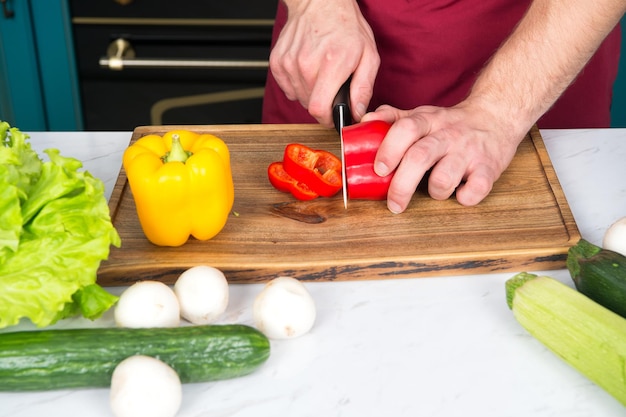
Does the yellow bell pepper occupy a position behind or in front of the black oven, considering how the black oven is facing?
in front

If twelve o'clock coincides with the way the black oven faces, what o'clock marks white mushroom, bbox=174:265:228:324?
The white mushroom is roughly at 12 o'clock from the black oven.

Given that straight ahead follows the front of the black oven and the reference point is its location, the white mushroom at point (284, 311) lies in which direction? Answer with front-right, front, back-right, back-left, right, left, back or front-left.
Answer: front

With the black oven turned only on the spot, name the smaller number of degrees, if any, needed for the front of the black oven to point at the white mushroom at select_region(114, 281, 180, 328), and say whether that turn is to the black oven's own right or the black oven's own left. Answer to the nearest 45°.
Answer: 0° — it already faces it

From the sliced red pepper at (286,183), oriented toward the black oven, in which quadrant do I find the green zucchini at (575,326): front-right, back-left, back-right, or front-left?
back-right

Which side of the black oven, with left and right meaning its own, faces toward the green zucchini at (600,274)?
front

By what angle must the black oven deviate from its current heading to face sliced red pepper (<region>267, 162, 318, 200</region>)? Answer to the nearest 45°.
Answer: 0° — it already faces it

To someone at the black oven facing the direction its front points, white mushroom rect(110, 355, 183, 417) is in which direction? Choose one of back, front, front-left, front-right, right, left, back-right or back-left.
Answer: front

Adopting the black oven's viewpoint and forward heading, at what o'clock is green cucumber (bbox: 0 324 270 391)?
The green cucumber is roughly at 12 o'clock from the black oven.

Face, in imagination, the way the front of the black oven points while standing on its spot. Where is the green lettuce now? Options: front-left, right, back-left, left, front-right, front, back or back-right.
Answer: front

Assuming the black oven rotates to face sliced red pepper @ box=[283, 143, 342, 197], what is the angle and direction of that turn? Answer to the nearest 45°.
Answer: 0° — it already faces it

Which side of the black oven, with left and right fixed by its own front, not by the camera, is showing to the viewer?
front
